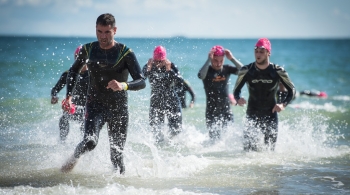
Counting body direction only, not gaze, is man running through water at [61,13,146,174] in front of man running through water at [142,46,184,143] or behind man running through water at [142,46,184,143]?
in front

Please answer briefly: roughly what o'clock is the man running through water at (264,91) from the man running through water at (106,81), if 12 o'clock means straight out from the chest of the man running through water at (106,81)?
the man running through water at (264,91) is roughly at 8 o'clock from the man running through water at (106,81).

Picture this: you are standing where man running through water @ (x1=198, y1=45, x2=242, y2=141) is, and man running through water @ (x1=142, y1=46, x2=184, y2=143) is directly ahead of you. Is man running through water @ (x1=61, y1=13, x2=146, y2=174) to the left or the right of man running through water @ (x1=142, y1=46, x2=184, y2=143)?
left

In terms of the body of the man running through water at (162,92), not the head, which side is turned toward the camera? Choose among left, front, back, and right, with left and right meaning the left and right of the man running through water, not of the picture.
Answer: front

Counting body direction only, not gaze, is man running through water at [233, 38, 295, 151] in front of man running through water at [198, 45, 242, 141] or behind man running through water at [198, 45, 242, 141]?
in front

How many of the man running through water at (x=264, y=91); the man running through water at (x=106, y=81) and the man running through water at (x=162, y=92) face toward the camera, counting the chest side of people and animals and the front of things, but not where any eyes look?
3

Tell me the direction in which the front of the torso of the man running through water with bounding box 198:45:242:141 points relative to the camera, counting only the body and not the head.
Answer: toward the camera

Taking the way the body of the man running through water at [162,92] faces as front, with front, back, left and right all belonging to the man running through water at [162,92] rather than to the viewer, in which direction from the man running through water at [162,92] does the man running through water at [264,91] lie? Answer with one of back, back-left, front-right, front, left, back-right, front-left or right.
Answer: front-left

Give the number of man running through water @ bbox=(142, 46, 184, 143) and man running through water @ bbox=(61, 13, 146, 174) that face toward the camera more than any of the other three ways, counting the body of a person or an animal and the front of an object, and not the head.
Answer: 2

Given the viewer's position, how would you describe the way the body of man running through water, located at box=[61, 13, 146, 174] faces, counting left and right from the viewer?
facing the viewer
